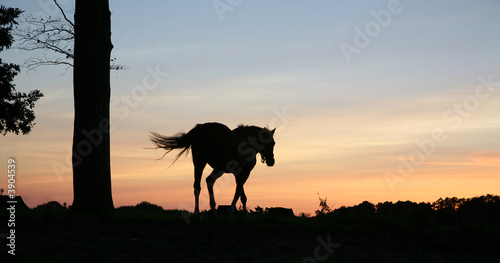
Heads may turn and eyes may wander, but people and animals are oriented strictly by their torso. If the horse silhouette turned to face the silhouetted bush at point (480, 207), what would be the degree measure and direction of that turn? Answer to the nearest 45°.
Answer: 0° — it already faces it

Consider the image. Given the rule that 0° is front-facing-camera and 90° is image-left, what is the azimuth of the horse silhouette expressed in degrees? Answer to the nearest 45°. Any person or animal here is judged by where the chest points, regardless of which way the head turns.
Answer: approximately 225°

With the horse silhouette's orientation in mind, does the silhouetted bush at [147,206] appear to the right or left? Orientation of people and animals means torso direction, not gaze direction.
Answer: on its left
